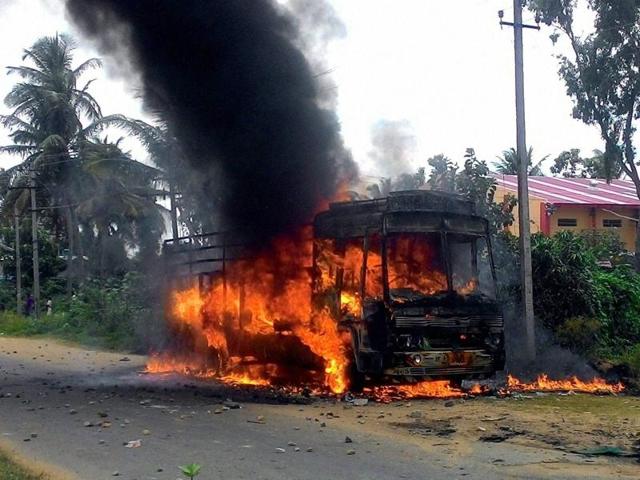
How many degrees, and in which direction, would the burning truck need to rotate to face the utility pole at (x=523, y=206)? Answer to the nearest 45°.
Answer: approximately 90° to its left

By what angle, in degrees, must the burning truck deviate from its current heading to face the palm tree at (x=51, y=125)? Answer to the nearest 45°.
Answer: approximately 180°

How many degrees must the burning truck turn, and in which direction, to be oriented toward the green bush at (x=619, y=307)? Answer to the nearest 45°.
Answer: approximately 90° to its left

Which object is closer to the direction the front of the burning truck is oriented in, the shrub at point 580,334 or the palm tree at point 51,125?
the shrub

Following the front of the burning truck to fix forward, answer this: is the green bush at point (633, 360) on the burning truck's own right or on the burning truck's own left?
on the burning truck's own left

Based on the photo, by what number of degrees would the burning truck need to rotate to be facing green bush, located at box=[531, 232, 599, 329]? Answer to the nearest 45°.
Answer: approximately 90° to its left

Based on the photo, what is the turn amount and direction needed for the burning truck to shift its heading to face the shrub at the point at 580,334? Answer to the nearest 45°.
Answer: approximately 90° to its left

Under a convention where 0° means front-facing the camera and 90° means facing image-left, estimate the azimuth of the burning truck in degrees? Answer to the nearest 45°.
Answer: approximately 315°

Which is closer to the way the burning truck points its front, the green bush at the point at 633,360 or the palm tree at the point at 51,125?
the green bush

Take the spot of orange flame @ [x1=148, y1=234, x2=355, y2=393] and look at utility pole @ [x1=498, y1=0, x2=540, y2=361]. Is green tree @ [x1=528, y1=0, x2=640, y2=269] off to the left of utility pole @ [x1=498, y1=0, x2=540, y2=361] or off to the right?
left

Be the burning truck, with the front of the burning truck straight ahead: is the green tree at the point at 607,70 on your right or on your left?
on your left

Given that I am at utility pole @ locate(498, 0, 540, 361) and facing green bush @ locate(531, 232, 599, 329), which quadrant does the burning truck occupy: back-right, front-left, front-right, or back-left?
back-left
